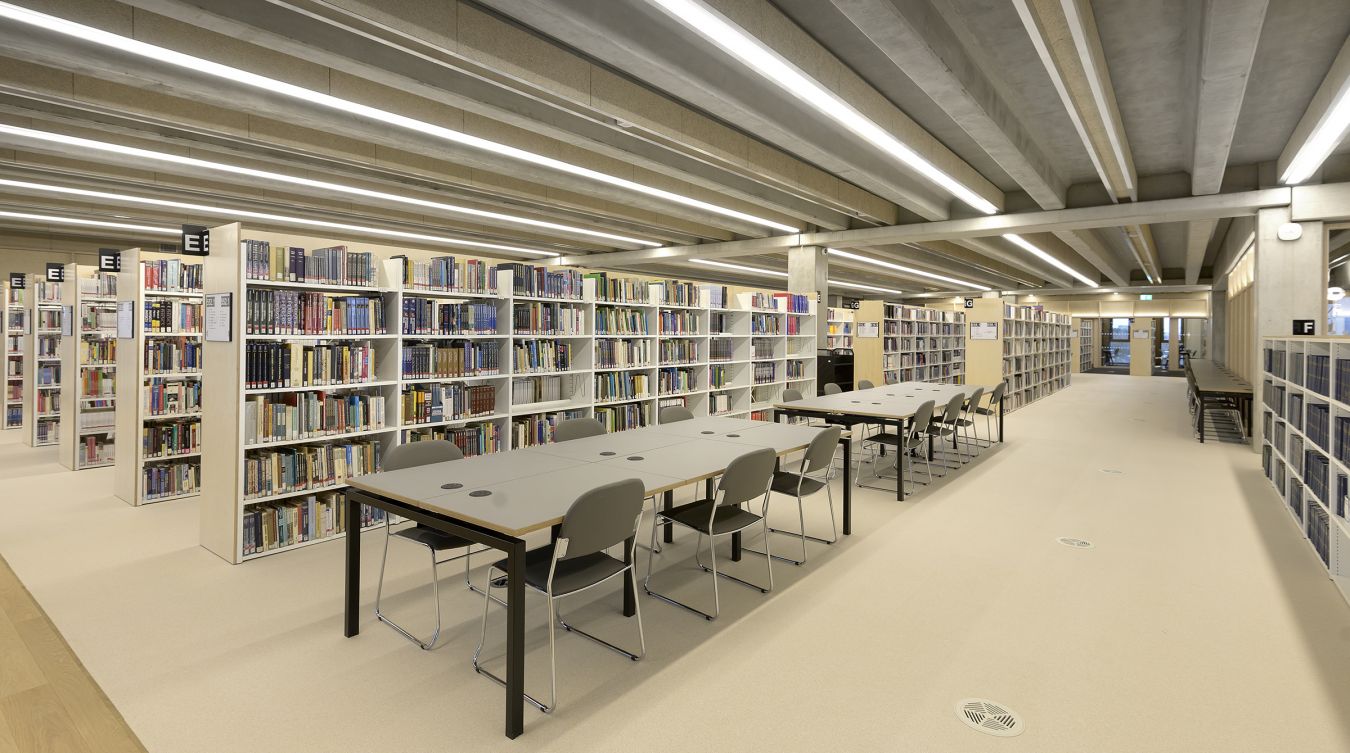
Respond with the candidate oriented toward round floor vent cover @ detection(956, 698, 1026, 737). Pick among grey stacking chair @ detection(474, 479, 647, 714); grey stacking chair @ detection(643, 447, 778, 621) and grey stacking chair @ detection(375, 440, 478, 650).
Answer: grey stacking chair @ detection(375, 440, 478, 650)

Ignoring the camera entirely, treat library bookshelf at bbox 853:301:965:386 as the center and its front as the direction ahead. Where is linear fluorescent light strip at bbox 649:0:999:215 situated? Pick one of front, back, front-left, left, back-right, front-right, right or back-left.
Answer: front-right

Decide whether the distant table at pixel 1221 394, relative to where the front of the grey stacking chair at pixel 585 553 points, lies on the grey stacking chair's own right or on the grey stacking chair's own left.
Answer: on the grey stacking chair's own right

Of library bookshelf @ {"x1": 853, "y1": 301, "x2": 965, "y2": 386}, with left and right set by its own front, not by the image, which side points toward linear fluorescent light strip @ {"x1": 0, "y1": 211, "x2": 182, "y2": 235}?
right

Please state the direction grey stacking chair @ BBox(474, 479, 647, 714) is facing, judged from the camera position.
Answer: facing away from the viewer and to the left of the viewer

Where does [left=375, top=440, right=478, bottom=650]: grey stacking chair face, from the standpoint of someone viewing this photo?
facing the viewer and to the right of the viewer

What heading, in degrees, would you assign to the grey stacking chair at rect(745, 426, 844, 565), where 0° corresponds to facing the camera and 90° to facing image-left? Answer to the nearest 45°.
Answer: approximately 135°

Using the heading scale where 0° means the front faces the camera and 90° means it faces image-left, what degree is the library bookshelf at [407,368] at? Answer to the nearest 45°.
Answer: approximately 315°

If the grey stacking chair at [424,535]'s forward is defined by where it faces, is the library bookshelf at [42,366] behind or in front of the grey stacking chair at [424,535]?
behind

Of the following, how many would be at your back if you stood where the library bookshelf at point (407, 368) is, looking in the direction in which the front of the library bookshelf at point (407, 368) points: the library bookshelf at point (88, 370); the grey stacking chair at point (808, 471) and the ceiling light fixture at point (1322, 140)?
1

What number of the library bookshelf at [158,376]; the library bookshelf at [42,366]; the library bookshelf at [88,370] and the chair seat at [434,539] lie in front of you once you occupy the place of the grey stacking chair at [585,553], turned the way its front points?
4

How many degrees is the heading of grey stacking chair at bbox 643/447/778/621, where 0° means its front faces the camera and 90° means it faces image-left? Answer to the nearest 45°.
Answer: approximately 135°

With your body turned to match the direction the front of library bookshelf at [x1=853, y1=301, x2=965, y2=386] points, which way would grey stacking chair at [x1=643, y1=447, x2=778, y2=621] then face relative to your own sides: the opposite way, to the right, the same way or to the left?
the opposite way

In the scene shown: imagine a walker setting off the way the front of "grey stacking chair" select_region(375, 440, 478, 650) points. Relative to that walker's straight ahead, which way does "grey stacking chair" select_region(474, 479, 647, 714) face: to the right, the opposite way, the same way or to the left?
the opposite way
